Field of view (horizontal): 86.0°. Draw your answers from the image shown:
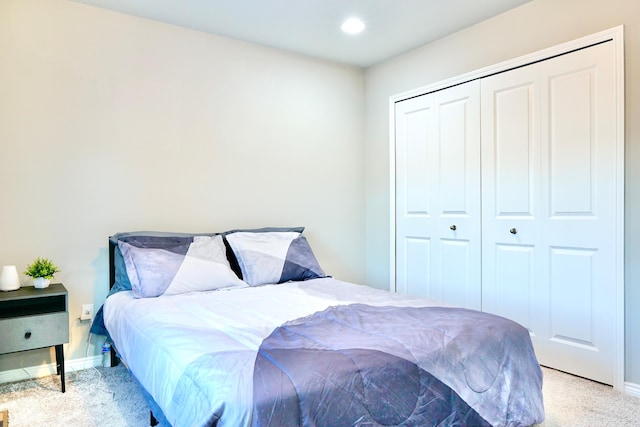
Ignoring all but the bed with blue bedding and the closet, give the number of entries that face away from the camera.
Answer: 0

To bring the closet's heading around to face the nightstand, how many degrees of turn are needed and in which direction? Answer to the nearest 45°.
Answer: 0° — it already faces it

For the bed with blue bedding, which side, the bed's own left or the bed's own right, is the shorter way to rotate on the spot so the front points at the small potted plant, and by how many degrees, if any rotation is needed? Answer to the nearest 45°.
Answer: approximately 180°

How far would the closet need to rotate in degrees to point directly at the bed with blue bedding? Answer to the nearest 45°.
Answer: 0° — it already faces it

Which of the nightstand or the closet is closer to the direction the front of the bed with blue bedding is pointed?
the closet

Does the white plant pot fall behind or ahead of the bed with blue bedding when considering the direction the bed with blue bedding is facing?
behind

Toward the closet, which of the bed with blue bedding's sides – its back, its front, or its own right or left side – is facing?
left

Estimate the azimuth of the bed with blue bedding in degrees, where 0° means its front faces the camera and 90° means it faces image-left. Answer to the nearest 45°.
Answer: approximately 315°

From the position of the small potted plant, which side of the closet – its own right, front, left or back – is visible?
front

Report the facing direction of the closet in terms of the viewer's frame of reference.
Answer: facing the viewer and to the left of the viewer
